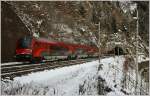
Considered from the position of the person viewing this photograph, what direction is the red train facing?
facing the viewer and to the left of the viewer
